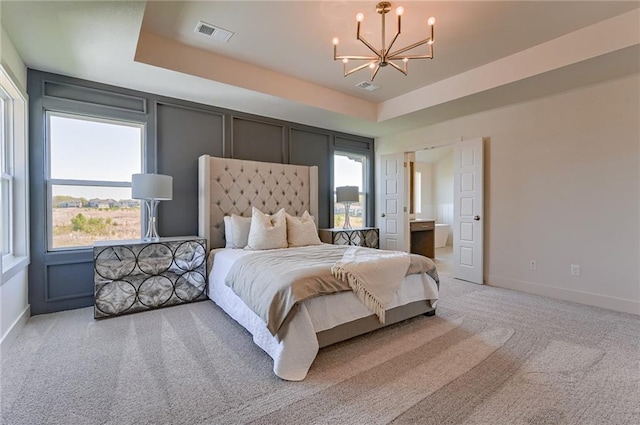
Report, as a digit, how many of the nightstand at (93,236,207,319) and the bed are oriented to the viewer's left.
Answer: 0

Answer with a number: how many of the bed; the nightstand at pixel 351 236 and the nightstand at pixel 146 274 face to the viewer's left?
0

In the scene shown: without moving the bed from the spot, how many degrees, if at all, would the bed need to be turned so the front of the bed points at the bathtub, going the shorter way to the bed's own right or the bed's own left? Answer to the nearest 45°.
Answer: approximately 90° to the bed's own left

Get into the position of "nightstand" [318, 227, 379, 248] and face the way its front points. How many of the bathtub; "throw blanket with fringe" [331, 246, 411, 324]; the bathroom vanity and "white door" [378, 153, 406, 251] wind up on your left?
3

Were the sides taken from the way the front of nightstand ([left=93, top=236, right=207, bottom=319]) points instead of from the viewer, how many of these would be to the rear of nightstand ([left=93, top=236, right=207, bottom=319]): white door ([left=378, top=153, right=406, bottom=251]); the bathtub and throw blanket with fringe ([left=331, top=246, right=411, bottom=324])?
0

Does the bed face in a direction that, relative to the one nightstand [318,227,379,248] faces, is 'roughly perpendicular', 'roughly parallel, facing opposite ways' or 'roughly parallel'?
roughly parallel

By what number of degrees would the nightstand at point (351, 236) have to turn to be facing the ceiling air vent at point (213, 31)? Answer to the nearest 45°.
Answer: approximately 90° to its right

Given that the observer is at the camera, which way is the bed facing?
facing the viewer and to the right of the viewer

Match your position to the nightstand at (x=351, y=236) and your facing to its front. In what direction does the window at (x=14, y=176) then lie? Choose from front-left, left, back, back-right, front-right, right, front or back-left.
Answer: right

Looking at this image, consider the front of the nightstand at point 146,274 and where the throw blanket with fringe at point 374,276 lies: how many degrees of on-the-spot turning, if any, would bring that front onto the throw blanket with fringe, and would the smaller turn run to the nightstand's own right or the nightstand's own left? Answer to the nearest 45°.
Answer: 0° — it already faces it

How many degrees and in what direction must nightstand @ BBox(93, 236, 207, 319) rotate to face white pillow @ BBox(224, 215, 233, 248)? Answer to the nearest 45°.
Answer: approximately 45° to its left

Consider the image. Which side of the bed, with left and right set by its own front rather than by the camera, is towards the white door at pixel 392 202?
left

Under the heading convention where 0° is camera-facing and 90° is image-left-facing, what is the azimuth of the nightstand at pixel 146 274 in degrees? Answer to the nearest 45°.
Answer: approximately 315°

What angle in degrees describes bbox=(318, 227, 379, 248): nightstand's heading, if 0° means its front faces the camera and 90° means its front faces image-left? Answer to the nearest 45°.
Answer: approximately 315°

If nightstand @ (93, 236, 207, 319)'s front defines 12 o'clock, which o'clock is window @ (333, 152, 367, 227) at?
The window is roughly at 10 o'clock from the nightstand.
